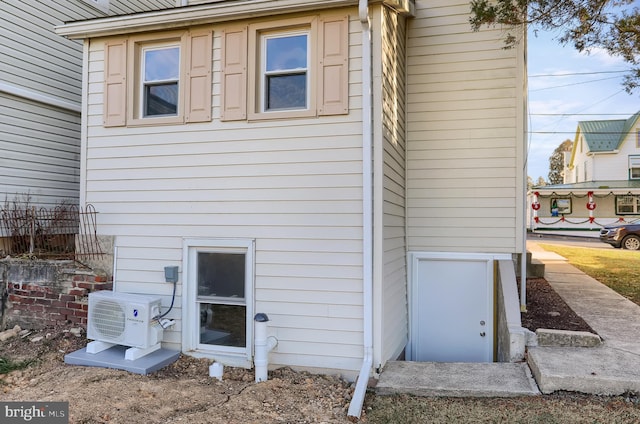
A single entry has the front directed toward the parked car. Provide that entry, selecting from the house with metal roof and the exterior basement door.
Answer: the house with metal roof

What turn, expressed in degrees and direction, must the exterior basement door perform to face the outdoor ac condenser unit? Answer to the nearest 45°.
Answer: approximately 45° to its right

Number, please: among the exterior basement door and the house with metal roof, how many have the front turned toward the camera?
2

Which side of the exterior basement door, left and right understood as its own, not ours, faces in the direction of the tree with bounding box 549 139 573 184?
back

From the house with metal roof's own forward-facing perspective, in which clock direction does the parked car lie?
The parked car is roughly at 12 o'clock from the house with metal roof.

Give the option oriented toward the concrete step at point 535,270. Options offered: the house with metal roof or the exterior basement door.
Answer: the house with metal roof

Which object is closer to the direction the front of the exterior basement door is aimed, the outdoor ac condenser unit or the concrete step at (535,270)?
the outdoor ac condenser unit

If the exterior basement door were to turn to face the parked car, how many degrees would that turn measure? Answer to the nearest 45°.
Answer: approximately 135° to its left

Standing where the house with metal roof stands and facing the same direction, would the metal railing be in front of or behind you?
in front

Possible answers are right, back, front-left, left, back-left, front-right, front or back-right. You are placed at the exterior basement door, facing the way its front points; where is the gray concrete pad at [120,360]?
front-right

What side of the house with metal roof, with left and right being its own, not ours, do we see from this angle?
front

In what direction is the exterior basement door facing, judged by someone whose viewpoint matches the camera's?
facing the viewer

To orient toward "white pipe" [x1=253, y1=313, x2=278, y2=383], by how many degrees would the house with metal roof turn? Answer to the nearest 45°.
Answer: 0° — it already faces it
